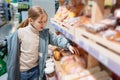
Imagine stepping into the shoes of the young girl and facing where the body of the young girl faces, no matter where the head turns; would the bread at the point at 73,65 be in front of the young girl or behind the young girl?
in front

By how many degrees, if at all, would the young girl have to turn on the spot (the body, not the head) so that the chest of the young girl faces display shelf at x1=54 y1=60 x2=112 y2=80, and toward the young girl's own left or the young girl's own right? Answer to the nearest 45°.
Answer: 0° — they already face it

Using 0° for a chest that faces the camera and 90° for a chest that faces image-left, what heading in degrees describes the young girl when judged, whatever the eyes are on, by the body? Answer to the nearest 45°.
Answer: approximately 315°

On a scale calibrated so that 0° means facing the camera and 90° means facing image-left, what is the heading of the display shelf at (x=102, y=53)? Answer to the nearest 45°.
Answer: approximately 45°

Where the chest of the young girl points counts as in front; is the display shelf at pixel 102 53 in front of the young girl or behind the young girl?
in front

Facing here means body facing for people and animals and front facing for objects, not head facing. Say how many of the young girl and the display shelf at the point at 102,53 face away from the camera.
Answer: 0
